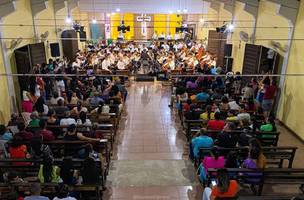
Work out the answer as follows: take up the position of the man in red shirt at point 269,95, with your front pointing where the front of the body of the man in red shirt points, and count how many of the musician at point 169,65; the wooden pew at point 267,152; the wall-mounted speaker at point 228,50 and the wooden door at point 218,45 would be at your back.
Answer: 1

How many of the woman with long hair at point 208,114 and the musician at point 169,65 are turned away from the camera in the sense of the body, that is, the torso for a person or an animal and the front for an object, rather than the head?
1

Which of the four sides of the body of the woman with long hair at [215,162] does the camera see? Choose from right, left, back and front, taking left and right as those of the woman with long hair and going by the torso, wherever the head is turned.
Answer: back

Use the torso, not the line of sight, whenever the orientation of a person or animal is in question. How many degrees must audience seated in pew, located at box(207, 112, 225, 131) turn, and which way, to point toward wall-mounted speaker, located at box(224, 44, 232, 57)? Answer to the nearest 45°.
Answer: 0° — they already face it

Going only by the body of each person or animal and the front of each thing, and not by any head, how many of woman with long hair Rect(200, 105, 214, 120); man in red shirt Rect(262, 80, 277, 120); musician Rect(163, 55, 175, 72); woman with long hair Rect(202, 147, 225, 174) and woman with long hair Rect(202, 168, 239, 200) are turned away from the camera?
4

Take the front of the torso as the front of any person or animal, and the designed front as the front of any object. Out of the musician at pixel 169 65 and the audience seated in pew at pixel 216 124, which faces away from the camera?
the audience seated in pew

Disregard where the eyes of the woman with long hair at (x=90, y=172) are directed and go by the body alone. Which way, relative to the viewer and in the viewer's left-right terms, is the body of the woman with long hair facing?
facing away from the viewer

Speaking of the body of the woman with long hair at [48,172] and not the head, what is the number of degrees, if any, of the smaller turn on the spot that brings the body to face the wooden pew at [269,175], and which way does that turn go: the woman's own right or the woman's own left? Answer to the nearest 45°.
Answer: approximately 90° to the woman's own right

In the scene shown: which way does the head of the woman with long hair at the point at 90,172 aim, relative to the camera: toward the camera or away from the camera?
away from the camera

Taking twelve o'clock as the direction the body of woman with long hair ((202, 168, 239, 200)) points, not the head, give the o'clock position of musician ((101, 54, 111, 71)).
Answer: The musician is roughly at 11 o'clock from the woman with long hair.

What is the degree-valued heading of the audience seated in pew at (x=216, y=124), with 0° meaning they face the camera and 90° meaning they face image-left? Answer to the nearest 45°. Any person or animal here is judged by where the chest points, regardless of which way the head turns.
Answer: approximately 180°

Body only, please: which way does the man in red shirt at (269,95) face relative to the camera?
away from the camera

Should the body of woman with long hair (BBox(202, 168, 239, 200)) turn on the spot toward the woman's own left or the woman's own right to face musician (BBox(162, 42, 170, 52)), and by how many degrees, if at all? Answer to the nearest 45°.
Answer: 0° — they already face them

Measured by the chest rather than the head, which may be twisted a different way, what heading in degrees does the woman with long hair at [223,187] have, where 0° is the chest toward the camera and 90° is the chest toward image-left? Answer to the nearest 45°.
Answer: approximately 180°

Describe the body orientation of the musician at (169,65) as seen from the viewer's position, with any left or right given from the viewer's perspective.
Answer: facing the viewer and to the left of the viewer

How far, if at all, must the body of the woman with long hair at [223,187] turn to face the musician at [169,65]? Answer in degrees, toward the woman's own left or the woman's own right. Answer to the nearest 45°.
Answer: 0° — they already face them

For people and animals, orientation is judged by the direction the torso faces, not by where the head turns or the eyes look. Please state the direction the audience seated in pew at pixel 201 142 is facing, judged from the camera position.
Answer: facing away from the viewer

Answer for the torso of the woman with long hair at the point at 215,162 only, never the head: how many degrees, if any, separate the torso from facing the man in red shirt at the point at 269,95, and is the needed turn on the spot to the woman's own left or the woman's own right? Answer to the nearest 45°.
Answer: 0° — they already face them

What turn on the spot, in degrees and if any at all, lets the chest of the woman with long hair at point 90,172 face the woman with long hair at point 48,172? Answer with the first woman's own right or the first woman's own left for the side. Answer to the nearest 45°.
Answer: approximately 90° to the first woman's own left
